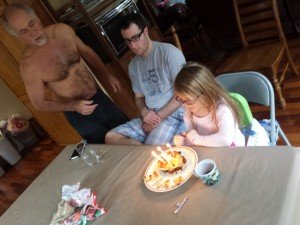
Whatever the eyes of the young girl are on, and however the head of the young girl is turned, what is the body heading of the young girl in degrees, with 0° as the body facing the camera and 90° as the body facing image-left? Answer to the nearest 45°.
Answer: approximately 45°

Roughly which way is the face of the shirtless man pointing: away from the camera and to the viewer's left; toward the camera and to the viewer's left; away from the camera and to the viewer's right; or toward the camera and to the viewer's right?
toward the camera and to the viewer's right

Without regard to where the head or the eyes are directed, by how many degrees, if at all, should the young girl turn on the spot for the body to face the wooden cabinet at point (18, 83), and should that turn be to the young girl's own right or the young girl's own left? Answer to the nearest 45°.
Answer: approximately 90° to the young girl's own right
